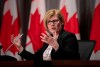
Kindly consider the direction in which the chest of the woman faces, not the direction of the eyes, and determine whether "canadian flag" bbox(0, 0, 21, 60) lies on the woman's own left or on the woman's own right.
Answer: on the woman's own right

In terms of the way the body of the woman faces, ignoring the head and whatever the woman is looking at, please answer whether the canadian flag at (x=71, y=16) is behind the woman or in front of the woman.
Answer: behind

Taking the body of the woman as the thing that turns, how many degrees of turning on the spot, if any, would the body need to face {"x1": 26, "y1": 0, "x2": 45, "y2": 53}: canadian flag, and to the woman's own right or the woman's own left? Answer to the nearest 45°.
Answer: approximately 135° to the woman's own right

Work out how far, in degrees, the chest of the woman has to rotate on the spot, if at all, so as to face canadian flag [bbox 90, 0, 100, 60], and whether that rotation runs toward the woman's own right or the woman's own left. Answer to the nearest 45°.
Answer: approximately 180°

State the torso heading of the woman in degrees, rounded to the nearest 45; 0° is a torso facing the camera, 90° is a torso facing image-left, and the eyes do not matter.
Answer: approximately 45°
